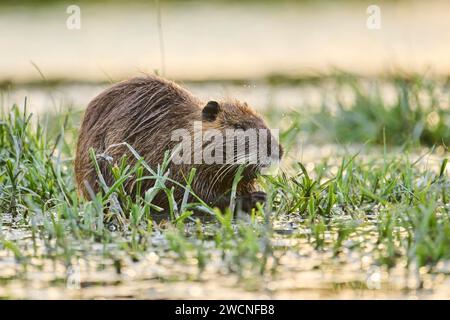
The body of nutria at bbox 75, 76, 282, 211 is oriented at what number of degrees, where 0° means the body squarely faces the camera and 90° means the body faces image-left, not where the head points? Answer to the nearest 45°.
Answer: approximately 270°
